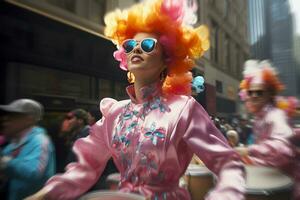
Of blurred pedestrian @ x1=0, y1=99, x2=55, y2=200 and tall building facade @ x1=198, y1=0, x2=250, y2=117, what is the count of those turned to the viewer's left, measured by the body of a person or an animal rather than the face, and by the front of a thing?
1

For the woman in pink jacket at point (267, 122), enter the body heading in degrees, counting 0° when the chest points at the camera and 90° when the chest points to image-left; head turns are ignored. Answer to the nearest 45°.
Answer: approximately 45°

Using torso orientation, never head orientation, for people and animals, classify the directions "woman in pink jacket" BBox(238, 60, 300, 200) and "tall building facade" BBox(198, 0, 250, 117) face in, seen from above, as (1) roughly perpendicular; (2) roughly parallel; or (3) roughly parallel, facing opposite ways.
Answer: roughly perpendicular
